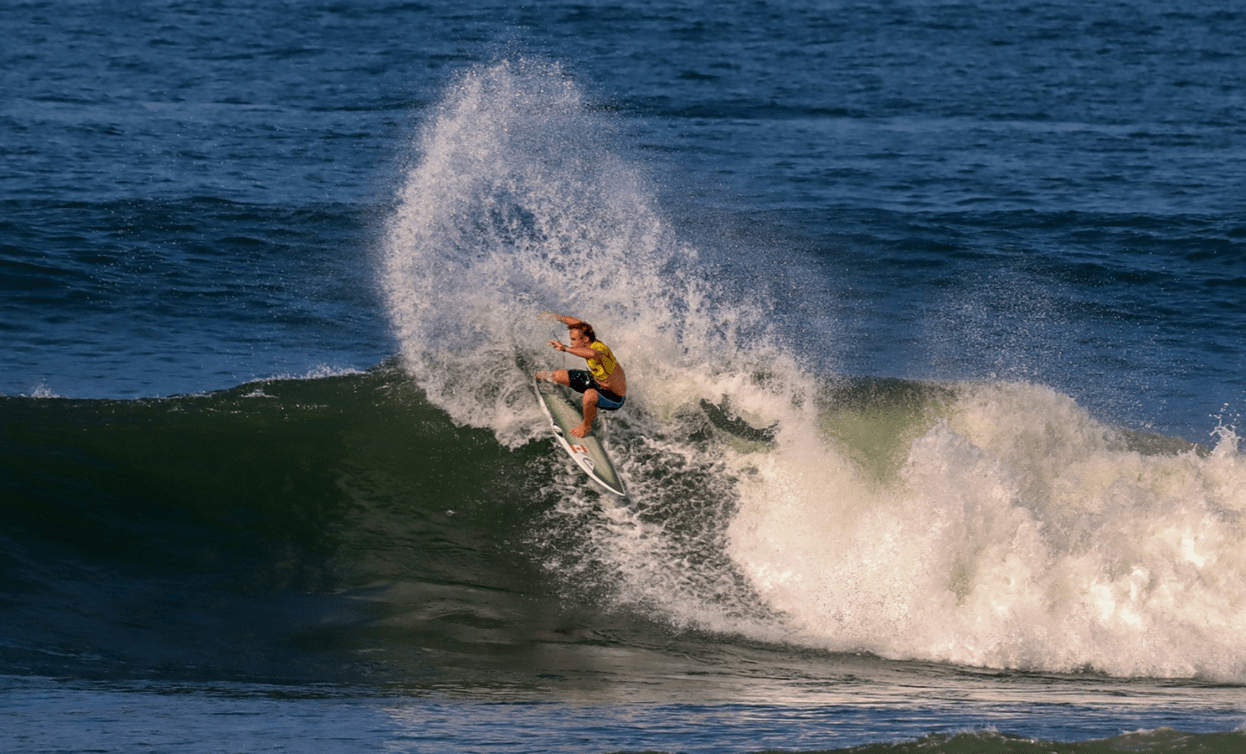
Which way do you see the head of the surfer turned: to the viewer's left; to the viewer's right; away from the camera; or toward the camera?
to the viewer's left

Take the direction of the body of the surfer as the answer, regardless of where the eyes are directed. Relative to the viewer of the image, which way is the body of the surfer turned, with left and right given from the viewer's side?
facing to the left of the viewer
